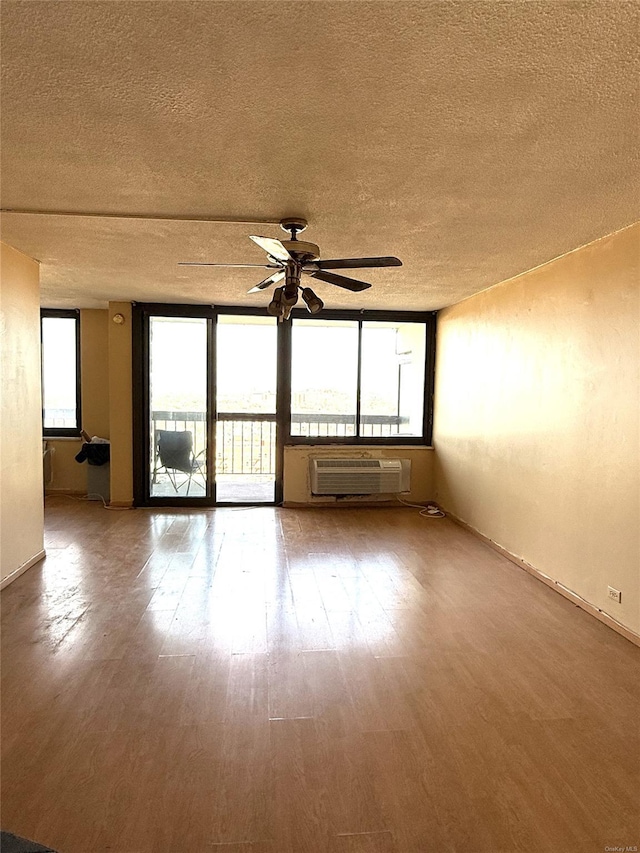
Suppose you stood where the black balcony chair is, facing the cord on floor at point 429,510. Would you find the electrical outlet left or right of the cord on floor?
right

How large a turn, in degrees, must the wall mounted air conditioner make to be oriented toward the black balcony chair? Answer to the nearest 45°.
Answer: approximately 90° to its right

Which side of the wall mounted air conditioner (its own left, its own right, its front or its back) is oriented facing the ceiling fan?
front

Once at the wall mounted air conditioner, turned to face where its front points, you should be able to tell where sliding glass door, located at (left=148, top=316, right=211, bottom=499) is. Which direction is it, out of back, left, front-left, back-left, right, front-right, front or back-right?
right

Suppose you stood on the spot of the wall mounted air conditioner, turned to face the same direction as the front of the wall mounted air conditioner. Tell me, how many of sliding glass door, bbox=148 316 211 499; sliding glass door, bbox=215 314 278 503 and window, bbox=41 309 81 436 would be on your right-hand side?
3

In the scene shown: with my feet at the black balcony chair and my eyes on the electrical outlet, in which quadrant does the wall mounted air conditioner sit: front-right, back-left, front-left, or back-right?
front-left

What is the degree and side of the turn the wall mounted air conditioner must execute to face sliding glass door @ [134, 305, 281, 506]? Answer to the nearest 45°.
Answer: approximately 90° to its right

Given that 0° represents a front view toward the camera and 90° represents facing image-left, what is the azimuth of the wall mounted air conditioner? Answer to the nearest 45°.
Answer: approximately 0°

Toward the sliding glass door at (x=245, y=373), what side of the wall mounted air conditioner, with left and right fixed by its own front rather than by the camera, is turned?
right

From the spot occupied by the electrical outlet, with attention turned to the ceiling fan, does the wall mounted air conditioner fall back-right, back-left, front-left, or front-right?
front-right

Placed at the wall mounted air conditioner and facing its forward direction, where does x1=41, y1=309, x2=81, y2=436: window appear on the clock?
The window is roughly at 3 o'clock from the wall mounted air conditioner.
